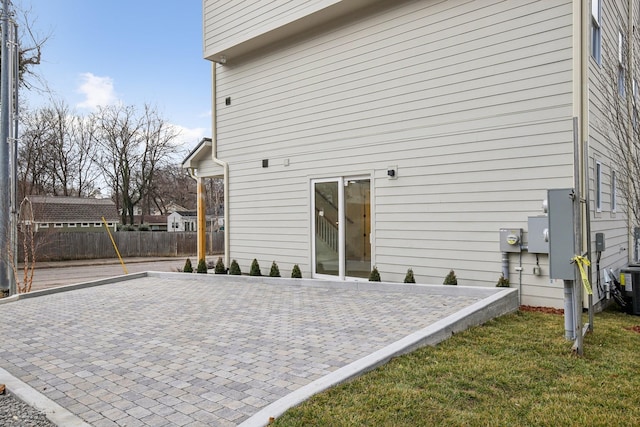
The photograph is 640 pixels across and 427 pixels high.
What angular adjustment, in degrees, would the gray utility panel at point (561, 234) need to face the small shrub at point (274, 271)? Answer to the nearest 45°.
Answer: approximately 45° to its right

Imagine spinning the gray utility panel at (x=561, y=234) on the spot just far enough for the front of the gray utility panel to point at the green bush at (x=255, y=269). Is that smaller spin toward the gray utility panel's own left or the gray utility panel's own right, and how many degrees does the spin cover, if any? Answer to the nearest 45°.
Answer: approximately 45° to the gray utility panel's own right

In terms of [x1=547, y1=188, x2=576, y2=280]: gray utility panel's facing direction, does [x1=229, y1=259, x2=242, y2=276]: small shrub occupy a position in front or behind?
in front

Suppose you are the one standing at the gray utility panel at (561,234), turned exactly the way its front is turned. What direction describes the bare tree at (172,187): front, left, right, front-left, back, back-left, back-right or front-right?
front-right

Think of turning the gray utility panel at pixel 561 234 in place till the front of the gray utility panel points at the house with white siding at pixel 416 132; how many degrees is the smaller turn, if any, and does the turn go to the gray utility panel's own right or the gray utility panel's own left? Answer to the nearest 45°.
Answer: approximately 45° to the gray utility panel's own right

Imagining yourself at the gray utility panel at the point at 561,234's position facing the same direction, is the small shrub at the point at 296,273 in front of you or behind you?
in front
